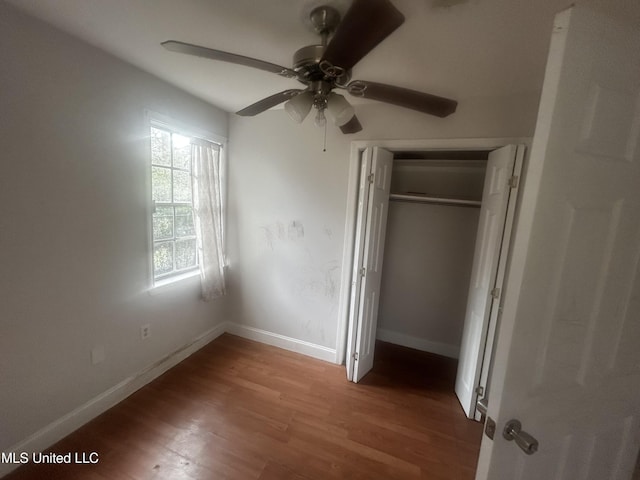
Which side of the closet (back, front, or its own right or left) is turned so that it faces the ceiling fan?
front

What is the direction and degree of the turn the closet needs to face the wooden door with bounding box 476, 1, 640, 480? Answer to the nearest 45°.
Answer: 0° — it already faces it

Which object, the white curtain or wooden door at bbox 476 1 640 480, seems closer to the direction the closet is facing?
the wooden door

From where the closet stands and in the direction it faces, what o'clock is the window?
The window is roughly at 2 o'clock from the closet.

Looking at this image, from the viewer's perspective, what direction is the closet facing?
toward the camera

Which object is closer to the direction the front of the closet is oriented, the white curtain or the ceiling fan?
the ceiling fan

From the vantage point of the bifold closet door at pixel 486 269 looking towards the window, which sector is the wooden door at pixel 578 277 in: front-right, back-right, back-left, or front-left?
front-left

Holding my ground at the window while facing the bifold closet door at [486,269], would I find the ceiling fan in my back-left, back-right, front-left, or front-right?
front-right

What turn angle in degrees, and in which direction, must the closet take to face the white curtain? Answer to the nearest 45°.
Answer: approximately 45° to its right
